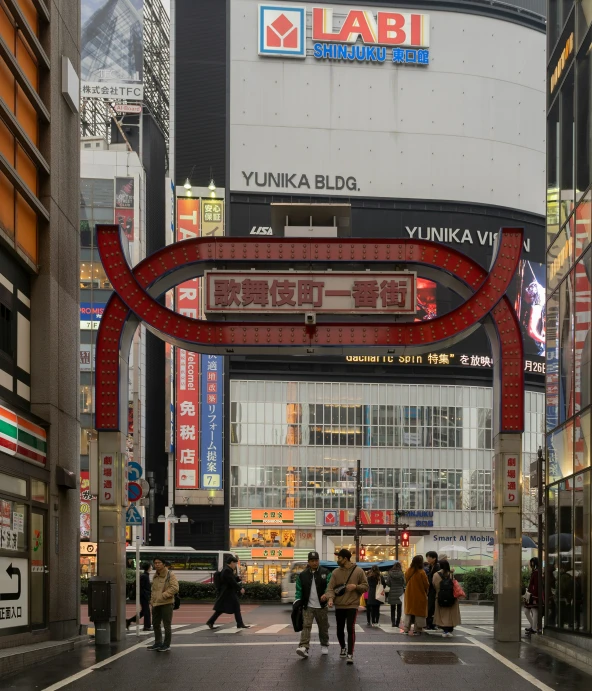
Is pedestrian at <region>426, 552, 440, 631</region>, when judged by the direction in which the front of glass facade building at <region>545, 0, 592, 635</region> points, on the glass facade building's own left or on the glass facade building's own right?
on the glass facade building's own right

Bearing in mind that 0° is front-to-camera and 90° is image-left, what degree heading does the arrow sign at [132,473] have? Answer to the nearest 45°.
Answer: approximately 0°

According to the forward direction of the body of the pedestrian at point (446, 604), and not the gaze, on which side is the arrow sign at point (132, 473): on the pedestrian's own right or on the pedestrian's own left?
on the pedestrian's own left

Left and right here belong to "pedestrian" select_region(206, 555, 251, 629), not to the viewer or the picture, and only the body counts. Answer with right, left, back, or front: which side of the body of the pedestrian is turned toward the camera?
right

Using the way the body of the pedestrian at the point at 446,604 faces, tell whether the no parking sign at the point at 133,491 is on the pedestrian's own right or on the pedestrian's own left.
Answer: on the pedestrian's own left

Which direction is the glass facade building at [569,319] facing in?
to the viewer's left

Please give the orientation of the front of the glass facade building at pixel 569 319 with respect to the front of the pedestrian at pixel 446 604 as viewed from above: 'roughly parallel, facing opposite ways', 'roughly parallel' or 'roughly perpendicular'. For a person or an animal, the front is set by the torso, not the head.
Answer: roughly perpendicular

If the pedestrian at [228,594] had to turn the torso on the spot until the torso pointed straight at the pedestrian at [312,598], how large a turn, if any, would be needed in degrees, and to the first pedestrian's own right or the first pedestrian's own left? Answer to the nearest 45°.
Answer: approximately 90° to the first pedestrian's own right

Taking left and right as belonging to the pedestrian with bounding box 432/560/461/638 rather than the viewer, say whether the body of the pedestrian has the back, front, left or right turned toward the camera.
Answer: back
